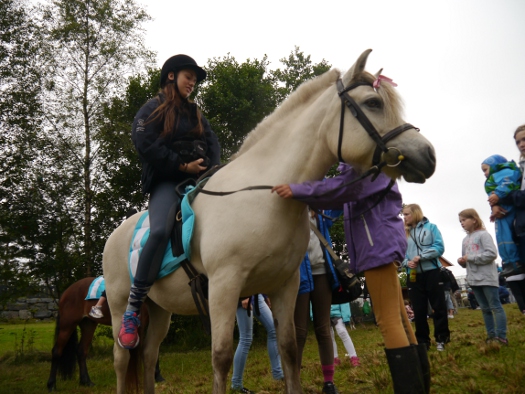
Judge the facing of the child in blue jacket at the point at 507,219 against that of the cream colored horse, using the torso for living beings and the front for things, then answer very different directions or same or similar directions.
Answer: very different directions

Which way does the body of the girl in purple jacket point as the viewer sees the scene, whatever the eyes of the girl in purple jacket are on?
to the viewer's left

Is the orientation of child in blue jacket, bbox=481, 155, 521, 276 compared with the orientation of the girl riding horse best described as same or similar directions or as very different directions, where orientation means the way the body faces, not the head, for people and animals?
very different directions

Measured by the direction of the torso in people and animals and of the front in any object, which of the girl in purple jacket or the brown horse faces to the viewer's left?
the girl in purple jacket

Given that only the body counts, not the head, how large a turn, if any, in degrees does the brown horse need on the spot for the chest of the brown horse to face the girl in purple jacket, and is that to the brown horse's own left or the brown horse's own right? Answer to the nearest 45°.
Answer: approximately 45° to the brown horse's own right

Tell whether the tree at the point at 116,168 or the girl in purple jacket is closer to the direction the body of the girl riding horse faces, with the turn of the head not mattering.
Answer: the girl in purple jacket

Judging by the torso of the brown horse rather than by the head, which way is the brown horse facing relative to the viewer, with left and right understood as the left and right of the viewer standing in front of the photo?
facing away from the viewer and to the right of the viewer

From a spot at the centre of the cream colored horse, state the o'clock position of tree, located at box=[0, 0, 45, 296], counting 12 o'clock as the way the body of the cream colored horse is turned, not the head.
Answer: The tree is roughly at 6 o'clock from the cream colored horse.

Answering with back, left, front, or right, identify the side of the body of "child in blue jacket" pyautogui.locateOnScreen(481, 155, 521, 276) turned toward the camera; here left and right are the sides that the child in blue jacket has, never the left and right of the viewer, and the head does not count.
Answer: left

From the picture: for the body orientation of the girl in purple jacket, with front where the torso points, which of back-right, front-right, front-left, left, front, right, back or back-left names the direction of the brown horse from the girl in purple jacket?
front-right

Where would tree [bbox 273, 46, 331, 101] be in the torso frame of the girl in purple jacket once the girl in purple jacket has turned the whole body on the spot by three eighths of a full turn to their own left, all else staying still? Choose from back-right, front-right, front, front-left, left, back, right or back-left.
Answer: back-left
